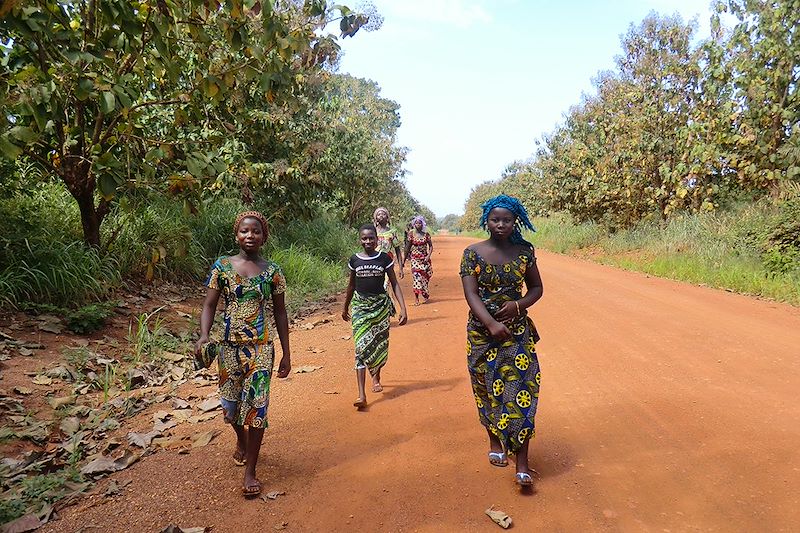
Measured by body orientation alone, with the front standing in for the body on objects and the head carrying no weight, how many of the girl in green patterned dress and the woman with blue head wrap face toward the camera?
2

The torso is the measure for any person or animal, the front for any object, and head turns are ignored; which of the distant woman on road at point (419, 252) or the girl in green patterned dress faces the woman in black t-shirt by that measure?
the distant woman on road

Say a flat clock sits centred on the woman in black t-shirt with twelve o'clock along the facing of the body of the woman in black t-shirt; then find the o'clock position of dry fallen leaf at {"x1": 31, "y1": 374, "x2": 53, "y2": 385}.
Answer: The dry fallen leaf is roughly at 3 o'clock from the woman in black t-shirt.

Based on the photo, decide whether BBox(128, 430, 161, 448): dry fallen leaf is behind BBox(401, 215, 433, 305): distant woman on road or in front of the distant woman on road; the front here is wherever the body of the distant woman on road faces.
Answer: in front

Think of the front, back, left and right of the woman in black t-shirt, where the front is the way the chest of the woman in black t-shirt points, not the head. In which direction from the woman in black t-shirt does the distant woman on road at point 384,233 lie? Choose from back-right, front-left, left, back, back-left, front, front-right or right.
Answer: back

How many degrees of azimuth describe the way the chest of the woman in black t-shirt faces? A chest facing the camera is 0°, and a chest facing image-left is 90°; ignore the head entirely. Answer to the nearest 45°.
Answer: approximately 0°

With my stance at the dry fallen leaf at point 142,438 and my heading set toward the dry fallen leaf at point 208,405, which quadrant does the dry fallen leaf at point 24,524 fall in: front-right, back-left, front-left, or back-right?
back-right

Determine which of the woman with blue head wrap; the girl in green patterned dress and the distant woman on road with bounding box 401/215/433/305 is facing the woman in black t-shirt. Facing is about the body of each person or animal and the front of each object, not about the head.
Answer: the distant woman on road

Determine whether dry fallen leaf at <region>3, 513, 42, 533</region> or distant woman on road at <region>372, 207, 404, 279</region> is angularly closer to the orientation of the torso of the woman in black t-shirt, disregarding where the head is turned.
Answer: the dry fallen leaf

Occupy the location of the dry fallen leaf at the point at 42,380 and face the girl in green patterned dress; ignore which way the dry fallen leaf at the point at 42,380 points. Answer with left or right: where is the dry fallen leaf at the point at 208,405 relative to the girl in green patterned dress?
left

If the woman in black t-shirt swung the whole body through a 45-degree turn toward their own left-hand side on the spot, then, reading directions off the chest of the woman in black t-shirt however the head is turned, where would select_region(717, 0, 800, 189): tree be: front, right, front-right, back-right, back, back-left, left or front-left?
left

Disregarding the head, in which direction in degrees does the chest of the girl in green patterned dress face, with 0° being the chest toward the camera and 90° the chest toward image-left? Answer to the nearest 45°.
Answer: approximately 0°
